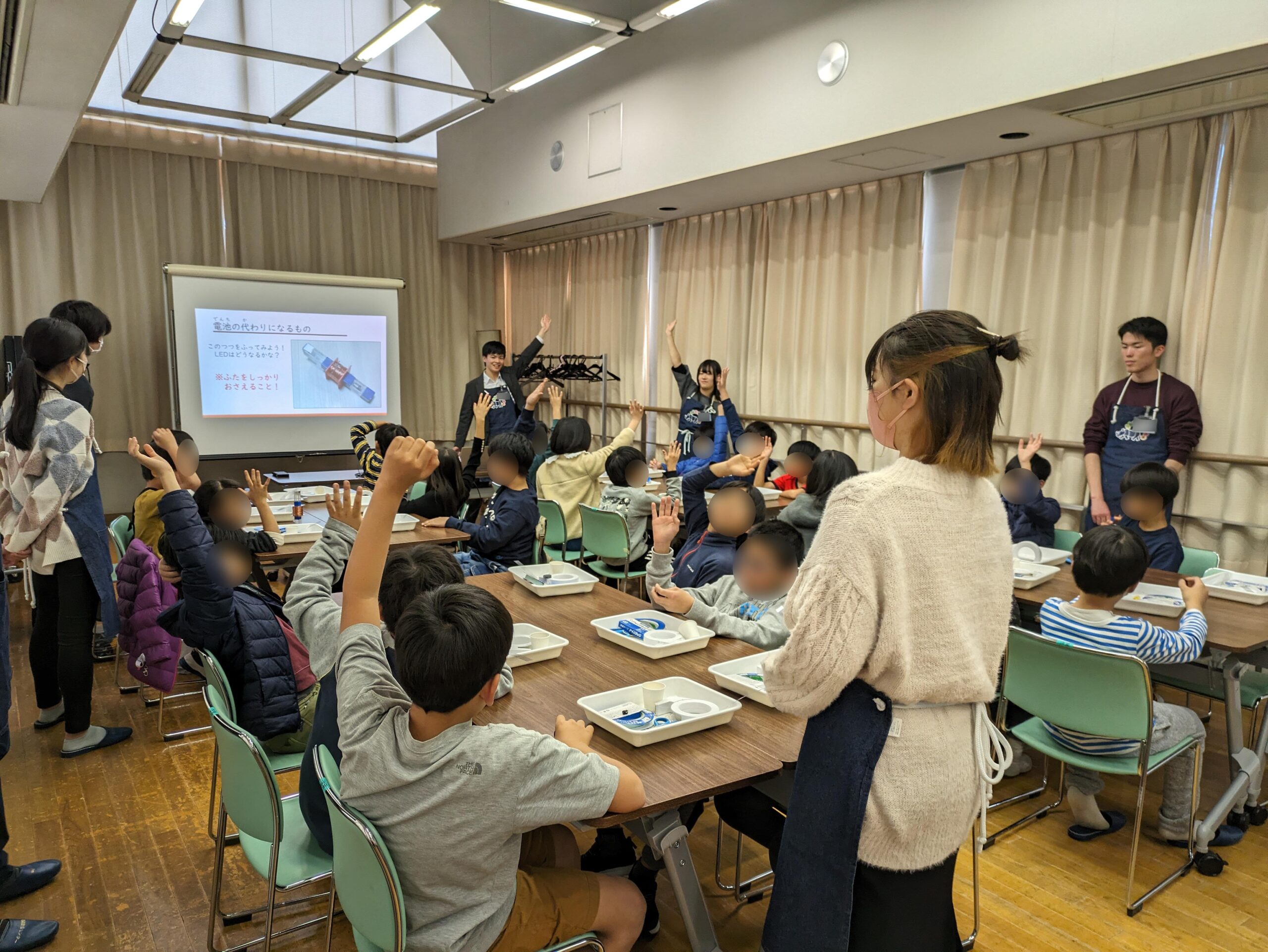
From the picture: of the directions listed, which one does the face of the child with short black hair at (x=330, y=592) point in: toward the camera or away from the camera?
away from the camera

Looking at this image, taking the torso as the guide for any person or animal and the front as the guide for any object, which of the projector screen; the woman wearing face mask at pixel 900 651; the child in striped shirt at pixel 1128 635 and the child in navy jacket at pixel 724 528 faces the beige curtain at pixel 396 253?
the woman wearing face mask

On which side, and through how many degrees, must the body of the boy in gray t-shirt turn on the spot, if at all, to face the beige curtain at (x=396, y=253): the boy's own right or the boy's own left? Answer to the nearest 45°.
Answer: approximately 45° to the boy's own left

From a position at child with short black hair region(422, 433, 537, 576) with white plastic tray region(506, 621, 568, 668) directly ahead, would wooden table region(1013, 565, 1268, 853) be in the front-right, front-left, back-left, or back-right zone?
front-left

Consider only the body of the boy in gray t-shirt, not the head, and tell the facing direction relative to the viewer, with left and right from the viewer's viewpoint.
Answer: facing away from the viewer and to the right of the viewer

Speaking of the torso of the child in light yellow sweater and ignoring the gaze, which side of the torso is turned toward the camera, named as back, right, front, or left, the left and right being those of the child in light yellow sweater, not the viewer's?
back

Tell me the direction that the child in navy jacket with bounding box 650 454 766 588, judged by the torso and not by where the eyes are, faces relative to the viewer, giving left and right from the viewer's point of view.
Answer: facing the viewer and to the left of the viewer

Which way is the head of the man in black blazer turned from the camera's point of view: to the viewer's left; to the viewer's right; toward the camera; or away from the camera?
toward the camera

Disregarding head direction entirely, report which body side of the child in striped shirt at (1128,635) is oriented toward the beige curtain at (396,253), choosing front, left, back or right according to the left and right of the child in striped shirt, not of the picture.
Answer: left

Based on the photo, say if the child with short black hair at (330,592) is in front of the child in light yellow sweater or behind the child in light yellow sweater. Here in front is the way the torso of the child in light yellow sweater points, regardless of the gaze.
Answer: behind

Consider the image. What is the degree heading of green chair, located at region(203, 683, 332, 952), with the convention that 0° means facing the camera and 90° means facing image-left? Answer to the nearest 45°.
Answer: approximately 225°

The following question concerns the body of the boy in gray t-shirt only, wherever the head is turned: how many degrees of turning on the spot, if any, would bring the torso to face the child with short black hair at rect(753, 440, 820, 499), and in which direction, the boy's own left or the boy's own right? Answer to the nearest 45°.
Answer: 0° — they already face them

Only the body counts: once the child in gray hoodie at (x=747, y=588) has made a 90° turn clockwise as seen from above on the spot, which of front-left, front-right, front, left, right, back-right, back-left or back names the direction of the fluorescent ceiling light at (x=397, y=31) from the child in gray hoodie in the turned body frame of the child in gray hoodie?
front

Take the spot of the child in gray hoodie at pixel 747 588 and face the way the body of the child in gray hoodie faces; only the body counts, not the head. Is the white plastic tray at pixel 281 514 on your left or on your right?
on your right

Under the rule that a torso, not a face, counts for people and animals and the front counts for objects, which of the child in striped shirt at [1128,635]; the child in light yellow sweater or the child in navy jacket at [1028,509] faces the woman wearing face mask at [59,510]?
the child in navy jacket

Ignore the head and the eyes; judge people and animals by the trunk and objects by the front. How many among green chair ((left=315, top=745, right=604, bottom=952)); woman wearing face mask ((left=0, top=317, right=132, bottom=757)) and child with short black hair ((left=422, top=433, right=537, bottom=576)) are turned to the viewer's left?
1

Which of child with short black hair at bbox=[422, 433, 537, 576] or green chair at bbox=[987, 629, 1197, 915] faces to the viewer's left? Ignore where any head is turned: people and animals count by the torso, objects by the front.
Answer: the child with short black hair

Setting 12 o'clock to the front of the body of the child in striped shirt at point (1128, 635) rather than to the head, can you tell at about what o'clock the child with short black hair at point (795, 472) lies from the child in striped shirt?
The child with short black hair is roughly at 9 o'clock from the child in striped shirt.

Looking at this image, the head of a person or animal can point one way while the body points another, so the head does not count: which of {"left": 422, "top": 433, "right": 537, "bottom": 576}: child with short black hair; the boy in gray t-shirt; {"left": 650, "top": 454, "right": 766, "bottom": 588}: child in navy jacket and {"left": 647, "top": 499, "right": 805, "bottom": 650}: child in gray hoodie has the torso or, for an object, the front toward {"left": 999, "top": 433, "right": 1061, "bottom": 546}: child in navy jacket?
the boy in gray t-shirt

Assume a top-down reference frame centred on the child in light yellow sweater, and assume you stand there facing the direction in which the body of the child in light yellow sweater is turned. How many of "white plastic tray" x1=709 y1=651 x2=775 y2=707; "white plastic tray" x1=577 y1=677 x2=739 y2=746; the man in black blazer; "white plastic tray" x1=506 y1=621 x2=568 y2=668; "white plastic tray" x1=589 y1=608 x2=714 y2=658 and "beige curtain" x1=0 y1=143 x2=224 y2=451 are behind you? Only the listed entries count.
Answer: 4

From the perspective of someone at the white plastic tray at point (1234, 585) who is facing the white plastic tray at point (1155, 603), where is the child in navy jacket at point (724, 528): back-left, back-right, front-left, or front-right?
front-right

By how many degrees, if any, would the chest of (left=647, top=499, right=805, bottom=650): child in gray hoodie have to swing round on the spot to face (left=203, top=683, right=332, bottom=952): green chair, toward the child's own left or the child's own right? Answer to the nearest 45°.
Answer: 0° — they already face it

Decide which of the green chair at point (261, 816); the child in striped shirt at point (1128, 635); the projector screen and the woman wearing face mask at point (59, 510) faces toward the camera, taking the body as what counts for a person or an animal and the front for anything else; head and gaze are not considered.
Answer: the projector screen
